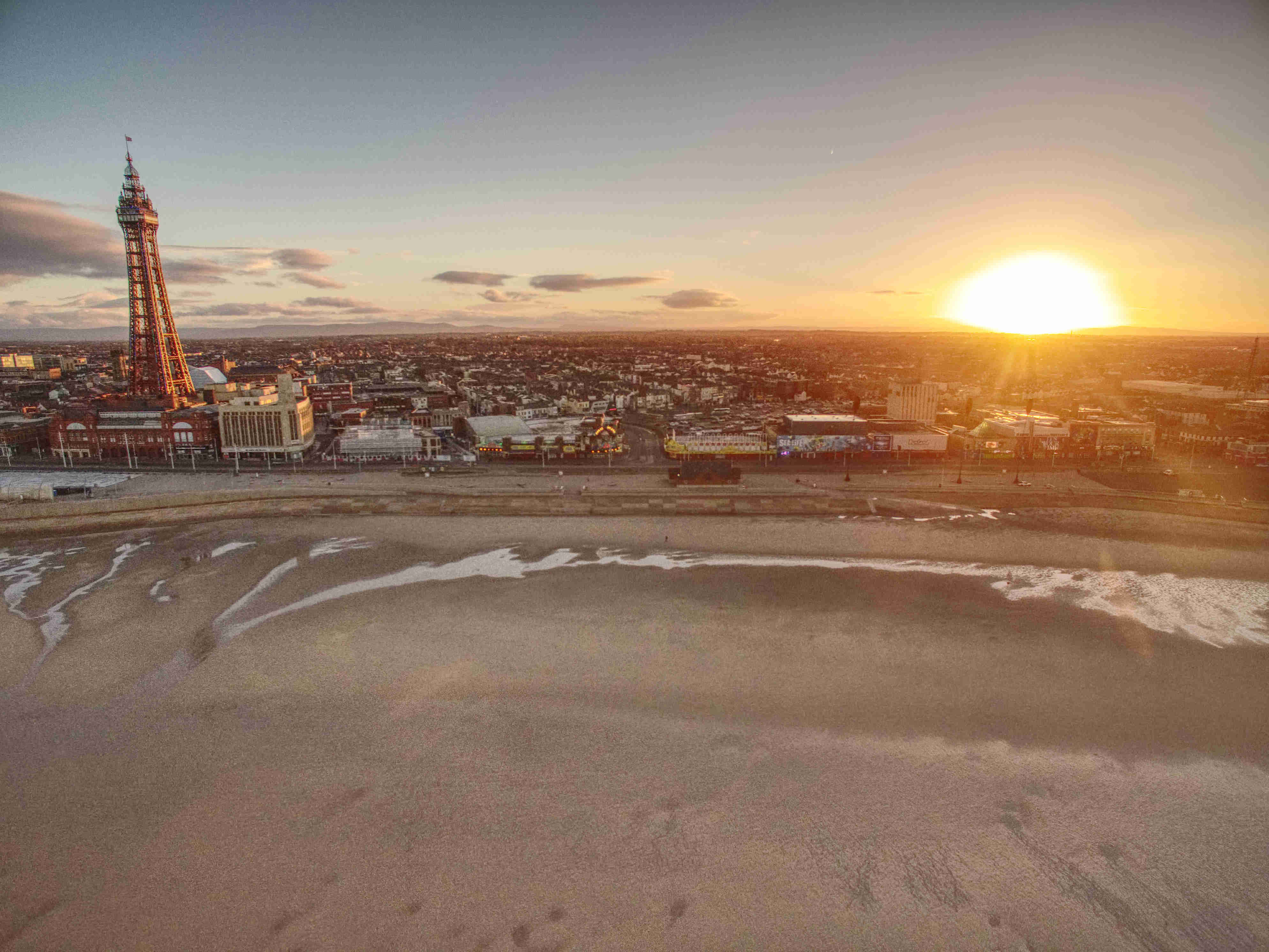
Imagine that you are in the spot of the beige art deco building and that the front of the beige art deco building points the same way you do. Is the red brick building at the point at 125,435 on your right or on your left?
on your right

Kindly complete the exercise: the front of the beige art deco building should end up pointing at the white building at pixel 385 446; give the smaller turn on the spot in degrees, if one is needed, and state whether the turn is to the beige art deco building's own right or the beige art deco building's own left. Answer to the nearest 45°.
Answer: approximately 45° to the beige art deco building's own left

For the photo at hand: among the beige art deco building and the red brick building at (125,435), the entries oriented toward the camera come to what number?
2

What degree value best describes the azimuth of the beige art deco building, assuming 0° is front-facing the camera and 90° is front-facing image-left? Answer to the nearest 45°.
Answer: approximately 0°

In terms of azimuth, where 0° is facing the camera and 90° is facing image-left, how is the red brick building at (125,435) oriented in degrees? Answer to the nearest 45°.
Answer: approximately 0°

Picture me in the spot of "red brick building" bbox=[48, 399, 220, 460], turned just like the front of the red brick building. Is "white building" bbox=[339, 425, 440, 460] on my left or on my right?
on my left

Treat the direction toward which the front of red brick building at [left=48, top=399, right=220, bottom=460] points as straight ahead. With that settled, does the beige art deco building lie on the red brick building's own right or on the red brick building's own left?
on the red brick building's own left
